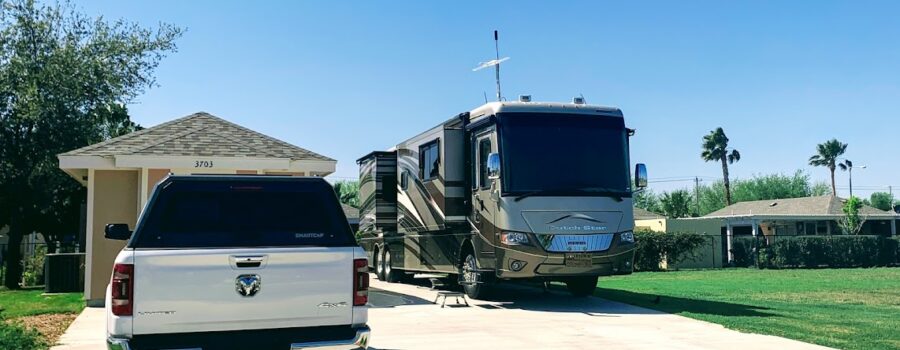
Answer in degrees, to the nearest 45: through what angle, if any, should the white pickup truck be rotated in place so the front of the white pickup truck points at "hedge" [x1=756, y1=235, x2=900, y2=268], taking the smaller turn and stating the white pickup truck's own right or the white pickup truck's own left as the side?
approximately 45° to the white pickup truck's own right

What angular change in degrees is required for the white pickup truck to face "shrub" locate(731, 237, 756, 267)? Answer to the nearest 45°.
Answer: approximately 45° to its right

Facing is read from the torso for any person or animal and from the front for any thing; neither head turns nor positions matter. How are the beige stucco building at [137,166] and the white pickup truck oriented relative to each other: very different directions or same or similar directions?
very different directions

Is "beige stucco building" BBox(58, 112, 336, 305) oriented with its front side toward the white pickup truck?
yes

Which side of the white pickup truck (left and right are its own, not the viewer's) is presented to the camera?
back

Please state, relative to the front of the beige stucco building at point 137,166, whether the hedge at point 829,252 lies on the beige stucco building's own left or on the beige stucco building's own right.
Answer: on the beige stucco building's own left

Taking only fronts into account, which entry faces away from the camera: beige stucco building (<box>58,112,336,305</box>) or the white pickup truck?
the white pickup truck

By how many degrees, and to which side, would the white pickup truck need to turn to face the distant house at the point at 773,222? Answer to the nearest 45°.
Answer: approximately 45° to its right

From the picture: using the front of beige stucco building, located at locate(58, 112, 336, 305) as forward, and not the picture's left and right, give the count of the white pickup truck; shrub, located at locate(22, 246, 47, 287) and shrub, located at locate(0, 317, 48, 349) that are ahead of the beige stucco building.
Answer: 2

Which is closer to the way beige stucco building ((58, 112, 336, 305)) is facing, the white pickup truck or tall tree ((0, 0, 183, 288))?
the white pickup truck

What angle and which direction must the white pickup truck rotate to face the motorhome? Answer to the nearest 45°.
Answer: approximately 45° to its right

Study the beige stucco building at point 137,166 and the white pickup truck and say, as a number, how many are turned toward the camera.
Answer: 1
